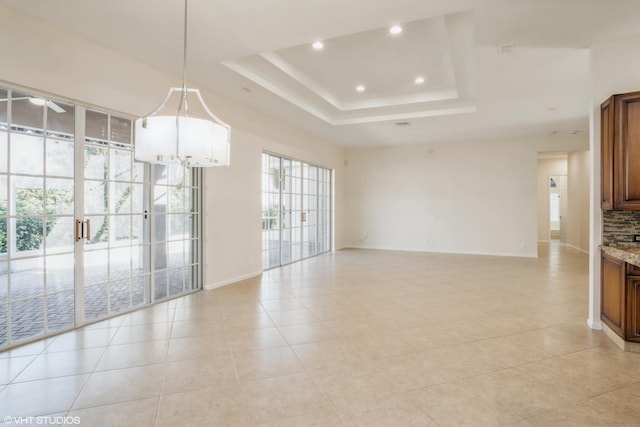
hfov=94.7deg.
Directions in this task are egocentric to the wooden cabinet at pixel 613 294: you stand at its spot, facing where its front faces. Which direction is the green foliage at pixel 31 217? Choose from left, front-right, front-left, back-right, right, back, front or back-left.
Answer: front

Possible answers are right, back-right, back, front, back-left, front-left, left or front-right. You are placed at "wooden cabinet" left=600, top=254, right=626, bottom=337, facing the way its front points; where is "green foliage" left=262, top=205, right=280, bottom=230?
front-right

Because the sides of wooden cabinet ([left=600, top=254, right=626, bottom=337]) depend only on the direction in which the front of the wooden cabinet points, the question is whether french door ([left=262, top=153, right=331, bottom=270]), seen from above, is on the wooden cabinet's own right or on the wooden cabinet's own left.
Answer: on the wooden cabinet's own right

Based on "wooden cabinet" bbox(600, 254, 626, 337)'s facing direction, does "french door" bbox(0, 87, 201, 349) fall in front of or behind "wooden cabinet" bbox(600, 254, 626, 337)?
in front

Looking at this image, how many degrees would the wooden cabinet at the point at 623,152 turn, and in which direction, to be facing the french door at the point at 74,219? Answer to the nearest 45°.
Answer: approximately 45° to its right

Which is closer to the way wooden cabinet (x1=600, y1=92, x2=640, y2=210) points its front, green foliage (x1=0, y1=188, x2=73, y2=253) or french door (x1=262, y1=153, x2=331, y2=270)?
the green foliage

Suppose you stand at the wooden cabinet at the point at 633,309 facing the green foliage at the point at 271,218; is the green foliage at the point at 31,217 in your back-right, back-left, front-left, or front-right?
front-left

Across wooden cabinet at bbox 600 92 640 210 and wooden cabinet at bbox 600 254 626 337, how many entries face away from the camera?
0

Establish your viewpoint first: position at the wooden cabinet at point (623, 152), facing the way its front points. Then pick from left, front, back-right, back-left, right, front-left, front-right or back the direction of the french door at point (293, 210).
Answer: right

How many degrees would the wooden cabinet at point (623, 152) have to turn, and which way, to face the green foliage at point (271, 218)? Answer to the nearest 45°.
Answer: approximately 90° to its right
